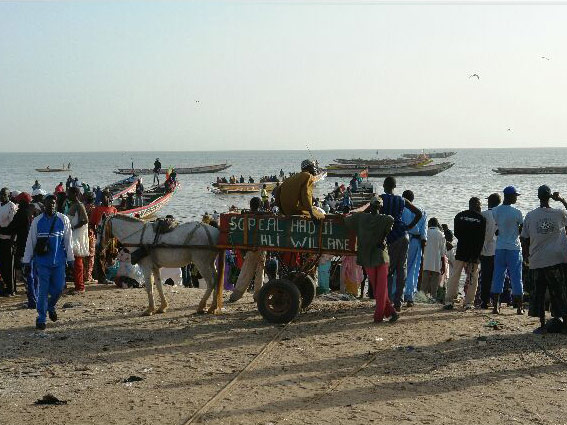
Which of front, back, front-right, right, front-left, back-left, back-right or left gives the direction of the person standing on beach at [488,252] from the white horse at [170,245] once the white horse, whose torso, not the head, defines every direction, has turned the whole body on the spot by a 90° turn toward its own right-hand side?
right

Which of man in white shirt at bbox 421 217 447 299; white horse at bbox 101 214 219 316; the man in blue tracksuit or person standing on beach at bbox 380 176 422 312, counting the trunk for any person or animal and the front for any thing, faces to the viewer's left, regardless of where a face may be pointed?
the white horse

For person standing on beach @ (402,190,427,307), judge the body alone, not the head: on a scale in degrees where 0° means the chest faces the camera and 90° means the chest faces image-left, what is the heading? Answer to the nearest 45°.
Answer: approximately 180°

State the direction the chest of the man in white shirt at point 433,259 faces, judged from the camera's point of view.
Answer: away from the camera

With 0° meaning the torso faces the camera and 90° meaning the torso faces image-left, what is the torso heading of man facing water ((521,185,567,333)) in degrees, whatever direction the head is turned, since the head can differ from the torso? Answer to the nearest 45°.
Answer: approximately 180°

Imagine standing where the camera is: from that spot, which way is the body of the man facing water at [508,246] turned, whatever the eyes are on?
away from the camera

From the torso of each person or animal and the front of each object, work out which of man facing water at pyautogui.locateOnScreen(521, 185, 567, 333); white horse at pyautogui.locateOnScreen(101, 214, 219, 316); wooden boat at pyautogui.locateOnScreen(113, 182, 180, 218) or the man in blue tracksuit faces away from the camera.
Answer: the man facing water

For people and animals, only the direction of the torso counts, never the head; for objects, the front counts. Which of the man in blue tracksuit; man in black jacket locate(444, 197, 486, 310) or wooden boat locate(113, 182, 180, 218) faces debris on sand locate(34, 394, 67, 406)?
the man in blue tracksuit

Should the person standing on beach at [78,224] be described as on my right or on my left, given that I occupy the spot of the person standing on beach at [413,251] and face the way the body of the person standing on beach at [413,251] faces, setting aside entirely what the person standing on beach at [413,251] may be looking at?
on my left

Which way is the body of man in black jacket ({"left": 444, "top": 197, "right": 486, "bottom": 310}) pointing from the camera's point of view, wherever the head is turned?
away from the camera

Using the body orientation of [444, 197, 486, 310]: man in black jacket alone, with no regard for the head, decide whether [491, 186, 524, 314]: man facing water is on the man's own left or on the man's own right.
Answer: on the man's own right

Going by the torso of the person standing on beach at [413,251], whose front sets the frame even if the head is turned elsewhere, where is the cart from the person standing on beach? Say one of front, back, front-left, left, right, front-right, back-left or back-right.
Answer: back-left

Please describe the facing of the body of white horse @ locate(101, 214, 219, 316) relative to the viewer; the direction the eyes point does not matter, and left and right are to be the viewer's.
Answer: facing to the left of the viewer

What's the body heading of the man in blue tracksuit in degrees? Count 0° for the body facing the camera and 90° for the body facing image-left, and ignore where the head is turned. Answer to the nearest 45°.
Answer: approximately 0°

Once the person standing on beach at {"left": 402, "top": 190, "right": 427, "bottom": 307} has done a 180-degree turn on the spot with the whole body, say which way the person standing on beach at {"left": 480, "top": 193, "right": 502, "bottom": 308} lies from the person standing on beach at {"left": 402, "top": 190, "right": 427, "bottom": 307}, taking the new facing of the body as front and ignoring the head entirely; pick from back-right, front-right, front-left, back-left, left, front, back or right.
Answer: left

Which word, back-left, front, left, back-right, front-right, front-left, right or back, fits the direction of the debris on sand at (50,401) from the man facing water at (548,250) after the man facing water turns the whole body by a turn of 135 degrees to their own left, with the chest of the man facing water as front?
front
